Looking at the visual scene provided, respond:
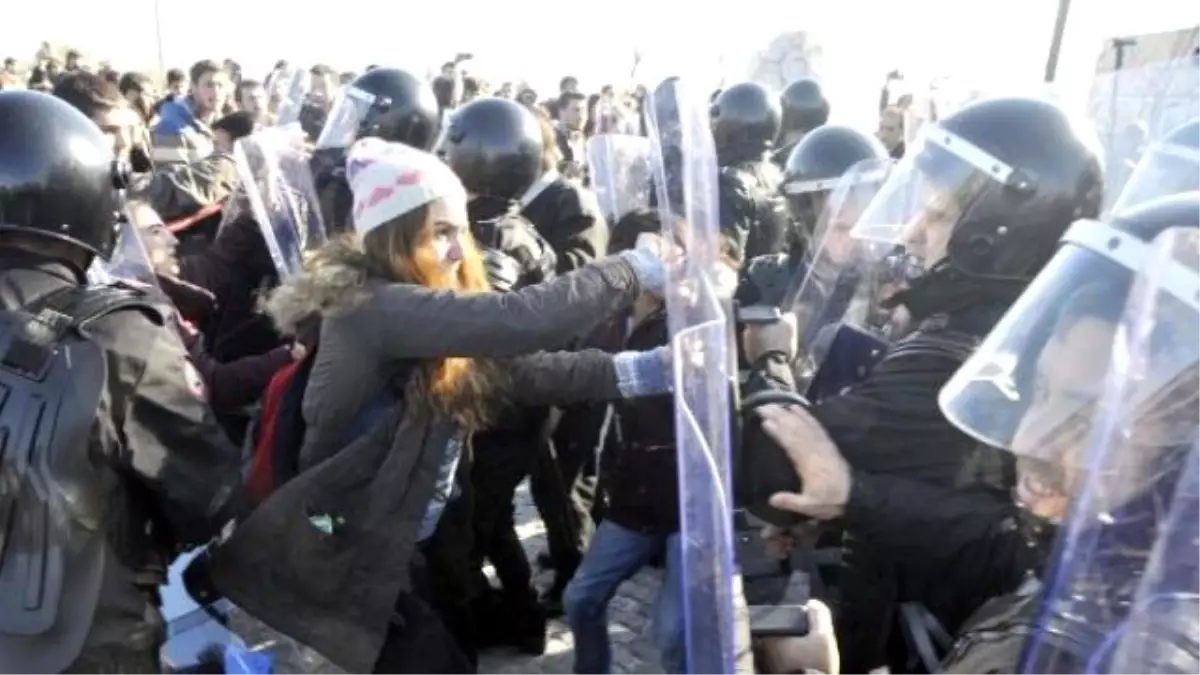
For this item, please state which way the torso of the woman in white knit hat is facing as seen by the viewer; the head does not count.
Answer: to the viewer's right

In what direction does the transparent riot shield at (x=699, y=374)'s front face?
to the viewer's left

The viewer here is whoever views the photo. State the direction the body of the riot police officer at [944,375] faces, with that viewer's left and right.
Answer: facing to the left of the viewer

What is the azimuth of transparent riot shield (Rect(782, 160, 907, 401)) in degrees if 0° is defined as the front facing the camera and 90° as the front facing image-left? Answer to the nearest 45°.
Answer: approximately 45°

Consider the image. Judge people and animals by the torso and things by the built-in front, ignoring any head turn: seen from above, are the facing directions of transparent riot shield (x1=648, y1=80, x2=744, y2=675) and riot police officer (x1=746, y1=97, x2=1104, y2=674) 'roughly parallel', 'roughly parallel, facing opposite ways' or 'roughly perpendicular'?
roughly parallel

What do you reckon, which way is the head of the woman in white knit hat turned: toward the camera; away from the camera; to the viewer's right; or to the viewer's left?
to the viewer's right

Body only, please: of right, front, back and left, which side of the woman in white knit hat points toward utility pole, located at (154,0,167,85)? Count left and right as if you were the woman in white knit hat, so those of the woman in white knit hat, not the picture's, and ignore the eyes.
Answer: left

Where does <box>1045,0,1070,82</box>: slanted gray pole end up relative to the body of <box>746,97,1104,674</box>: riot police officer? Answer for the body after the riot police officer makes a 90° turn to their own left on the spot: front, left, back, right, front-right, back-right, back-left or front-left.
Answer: back
